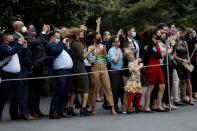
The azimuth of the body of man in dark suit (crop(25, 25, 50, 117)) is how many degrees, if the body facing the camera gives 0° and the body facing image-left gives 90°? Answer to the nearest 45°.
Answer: approximately 315°

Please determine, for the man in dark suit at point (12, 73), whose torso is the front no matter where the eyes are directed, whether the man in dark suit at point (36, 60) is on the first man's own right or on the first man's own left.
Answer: on the first man's own left

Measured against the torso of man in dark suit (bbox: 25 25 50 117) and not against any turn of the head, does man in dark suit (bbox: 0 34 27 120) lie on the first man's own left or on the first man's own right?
on the first man's own right
